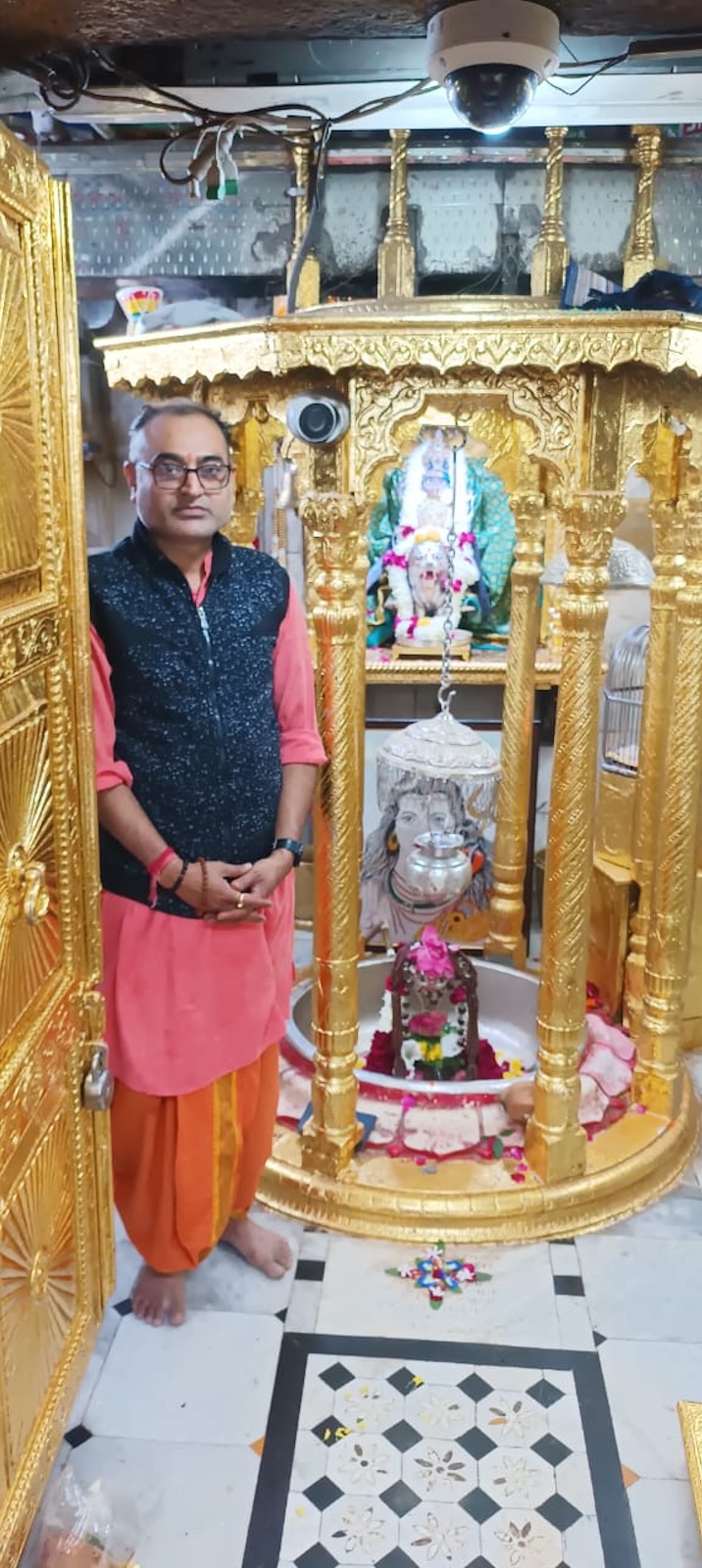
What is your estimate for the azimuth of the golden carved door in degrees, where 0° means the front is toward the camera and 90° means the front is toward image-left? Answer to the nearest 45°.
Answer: approximately 270°

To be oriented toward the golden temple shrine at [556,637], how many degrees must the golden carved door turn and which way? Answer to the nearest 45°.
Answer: approximately 45° to its left

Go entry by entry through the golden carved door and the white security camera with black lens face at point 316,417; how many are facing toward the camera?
1

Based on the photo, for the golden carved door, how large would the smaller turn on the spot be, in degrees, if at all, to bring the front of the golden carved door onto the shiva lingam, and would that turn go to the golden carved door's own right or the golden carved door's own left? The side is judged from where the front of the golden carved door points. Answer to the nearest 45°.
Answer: approximately 45° to the golden carved door's own left

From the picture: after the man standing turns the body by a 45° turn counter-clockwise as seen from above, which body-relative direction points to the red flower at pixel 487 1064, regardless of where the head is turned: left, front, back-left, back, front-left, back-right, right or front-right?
front-left

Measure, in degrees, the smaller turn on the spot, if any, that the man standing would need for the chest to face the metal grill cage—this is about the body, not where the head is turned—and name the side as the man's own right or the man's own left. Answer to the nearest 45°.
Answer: approximately 90° to the man's own left

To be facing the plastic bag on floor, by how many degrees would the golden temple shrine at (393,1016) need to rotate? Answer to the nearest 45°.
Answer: approximately 45° to its right
